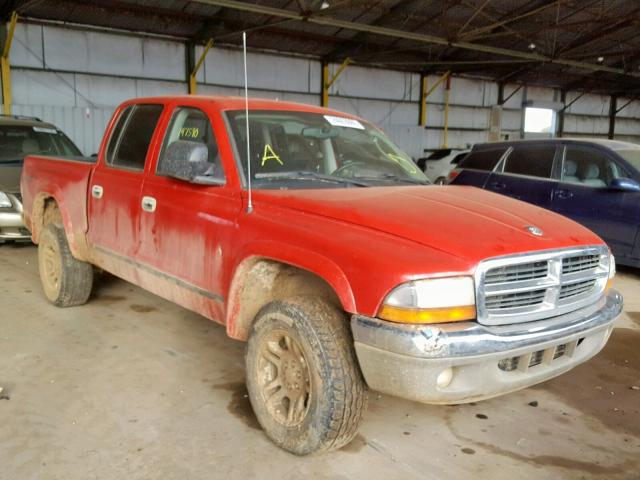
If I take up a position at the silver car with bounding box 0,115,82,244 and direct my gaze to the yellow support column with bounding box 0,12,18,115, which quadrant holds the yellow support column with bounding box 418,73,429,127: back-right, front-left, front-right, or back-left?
front-right

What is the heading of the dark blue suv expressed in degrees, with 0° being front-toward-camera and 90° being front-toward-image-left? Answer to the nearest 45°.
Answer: approximately 315°

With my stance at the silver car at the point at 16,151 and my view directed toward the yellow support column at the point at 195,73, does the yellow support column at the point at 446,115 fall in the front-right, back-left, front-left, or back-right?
front-right

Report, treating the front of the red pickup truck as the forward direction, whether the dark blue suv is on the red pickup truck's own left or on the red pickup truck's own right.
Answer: on the red pickup truck's own left

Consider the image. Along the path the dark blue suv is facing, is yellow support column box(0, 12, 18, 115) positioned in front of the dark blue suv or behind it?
behind

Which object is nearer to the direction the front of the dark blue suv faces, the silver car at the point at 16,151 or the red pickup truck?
the red pickup truck

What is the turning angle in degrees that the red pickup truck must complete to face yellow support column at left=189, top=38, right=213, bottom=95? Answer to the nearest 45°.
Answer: approximately 135° to its left

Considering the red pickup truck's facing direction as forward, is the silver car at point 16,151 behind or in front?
behind

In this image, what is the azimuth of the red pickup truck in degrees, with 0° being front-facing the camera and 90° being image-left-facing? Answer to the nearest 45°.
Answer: approximately 315°

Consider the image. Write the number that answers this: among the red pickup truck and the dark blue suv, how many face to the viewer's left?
0

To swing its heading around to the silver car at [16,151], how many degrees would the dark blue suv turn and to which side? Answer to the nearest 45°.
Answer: approximately 135° to its right
